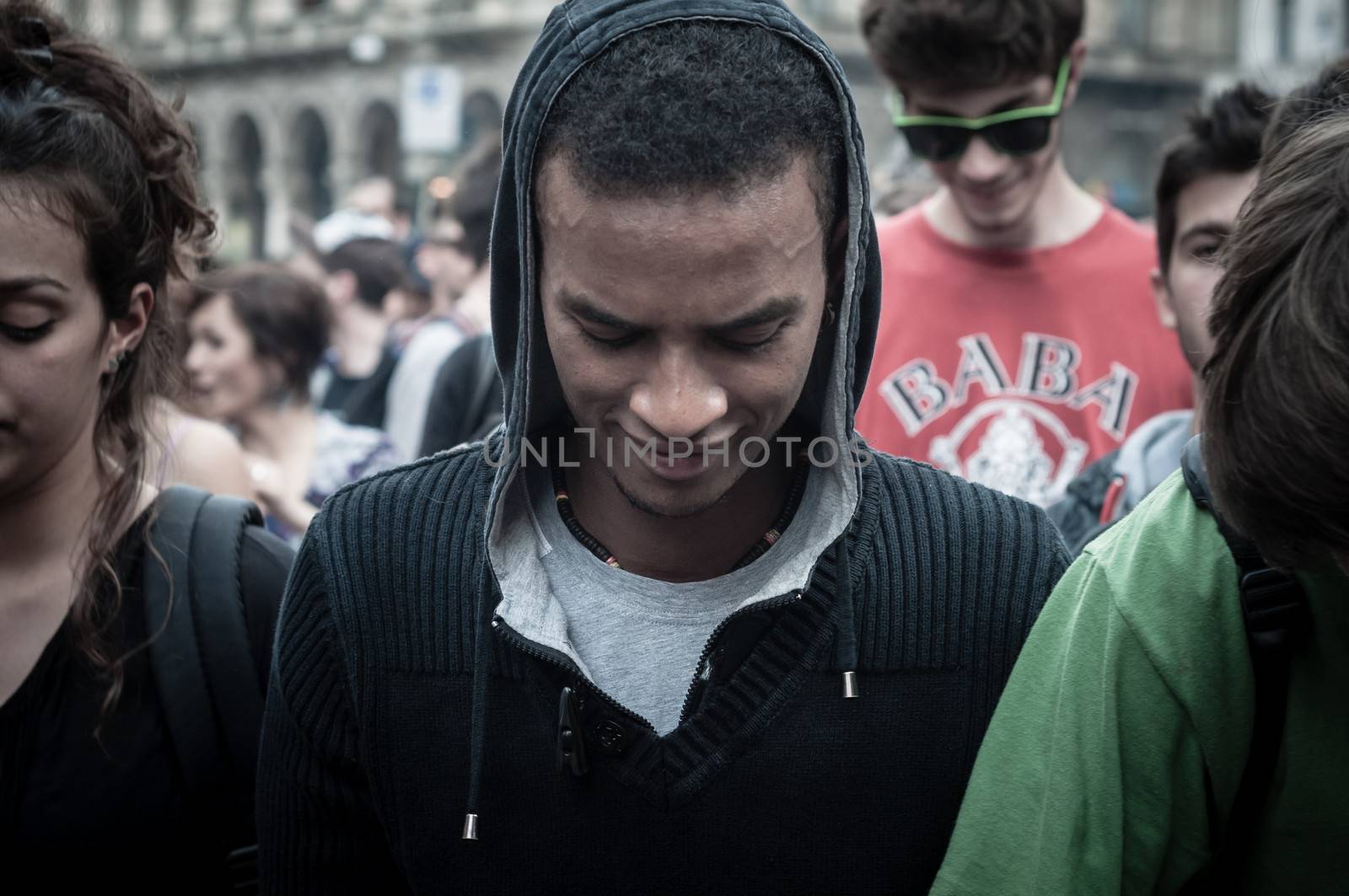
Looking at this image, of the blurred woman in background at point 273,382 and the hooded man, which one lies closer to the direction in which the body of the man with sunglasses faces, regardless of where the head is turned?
the hooded man

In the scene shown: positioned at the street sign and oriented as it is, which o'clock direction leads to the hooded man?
The hooded man is roughly at 12 o'clock from the street sign.

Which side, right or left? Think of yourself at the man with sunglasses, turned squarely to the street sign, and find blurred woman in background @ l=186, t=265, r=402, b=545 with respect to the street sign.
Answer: left

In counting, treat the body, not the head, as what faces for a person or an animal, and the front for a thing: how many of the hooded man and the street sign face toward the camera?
2

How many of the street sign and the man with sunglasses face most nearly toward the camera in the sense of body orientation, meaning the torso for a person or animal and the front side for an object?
2

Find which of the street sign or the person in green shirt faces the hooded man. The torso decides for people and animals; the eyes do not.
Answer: the street sign

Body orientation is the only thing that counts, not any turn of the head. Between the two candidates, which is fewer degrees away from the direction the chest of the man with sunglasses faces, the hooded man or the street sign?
the hooded man

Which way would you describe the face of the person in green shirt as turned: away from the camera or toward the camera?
away from the camera
